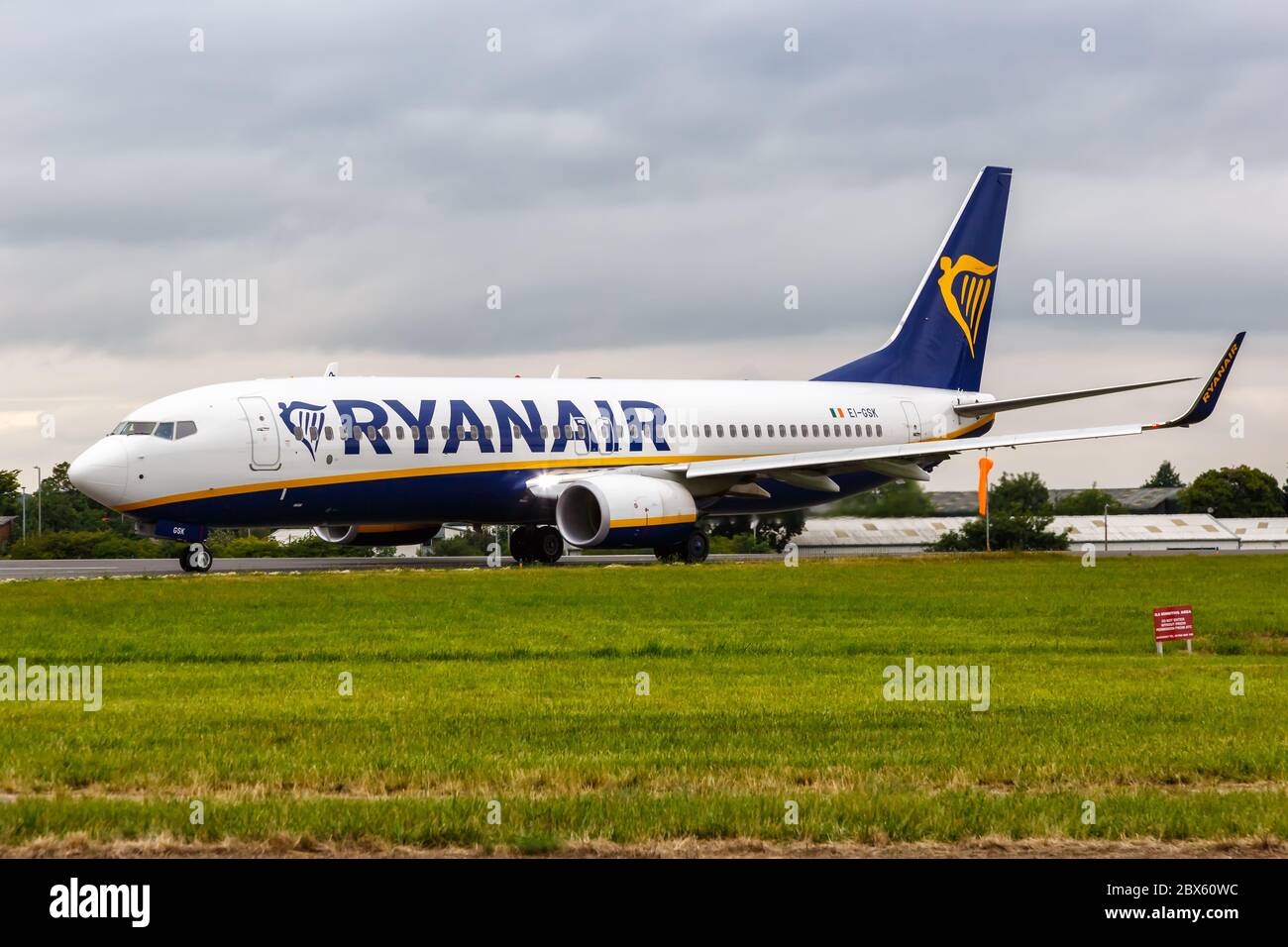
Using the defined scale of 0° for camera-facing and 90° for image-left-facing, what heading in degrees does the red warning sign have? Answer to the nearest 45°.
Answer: approximately 0°

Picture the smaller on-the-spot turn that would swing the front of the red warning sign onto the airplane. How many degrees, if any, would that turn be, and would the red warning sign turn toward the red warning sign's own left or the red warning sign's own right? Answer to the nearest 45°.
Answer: approximately 135° to the red warning sign's own right

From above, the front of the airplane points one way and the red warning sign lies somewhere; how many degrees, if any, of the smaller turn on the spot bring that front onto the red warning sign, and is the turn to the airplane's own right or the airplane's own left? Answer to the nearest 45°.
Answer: approximately 90° to the airplane's own left

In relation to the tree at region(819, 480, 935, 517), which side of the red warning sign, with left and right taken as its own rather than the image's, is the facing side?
back

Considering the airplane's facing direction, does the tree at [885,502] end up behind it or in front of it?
behind

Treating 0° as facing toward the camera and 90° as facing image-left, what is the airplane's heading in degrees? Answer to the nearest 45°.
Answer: approximately 45°
